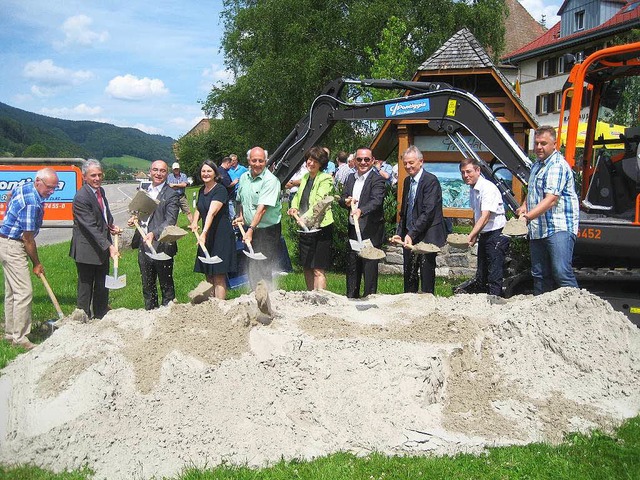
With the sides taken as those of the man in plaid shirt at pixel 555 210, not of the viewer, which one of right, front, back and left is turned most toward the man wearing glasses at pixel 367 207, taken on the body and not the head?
right

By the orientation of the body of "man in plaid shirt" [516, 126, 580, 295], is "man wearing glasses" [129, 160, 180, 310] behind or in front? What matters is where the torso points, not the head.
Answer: in front

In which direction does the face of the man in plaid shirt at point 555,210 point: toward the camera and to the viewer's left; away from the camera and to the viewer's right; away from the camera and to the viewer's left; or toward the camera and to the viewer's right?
toward the camera and to the viewer's left

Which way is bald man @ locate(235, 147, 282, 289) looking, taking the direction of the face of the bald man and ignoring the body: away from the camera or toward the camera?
toward the camera

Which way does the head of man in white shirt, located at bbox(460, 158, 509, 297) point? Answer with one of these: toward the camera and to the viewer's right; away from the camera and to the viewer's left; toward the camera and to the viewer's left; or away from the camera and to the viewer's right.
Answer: toward the camera and to the viewer's left

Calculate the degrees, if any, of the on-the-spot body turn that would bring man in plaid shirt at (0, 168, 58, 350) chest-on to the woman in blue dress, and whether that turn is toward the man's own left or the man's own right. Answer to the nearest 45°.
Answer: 0° — they already face them

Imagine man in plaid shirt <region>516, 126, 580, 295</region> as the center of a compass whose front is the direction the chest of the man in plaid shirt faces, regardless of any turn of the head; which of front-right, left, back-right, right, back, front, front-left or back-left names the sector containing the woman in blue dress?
front-right

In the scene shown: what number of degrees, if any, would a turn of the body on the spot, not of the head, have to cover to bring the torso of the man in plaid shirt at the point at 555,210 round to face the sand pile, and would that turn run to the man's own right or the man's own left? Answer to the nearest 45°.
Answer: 0° — they already face it

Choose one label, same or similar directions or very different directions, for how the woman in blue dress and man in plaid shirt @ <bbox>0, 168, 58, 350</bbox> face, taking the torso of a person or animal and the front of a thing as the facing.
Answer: very different directions

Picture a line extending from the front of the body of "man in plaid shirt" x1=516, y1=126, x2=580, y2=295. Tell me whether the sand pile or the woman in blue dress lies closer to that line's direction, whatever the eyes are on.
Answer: the sand pile

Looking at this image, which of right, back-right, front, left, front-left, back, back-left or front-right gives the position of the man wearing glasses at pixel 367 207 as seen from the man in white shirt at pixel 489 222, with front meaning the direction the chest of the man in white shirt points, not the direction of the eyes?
front-right

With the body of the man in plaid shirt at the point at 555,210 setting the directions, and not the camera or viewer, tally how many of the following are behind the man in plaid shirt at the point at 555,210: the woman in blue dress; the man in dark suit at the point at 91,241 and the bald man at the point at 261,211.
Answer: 0

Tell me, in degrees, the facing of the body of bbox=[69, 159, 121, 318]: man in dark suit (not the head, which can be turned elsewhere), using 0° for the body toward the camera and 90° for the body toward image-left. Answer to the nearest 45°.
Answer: approximately 315°

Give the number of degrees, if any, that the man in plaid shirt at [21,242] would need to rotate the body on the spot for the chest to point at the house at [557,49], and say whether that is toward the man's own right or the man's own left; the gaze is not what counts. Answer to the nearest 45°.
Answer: approximately 45° to the man's own left

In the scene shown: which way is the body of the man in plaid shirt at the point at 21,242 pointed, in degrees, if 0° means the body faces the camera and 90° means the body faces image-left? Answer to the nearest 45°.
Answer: approximately 270°

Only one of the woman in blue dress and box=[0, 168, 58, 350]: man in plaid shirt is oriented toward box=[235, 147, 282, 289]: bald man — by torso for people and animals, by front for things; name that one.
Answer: the man in plaid shirt

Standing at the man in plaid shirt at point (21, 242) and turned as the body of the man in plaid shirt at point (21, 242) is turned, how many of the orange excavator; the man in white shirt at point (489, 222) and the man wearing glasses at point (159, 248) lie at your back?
0

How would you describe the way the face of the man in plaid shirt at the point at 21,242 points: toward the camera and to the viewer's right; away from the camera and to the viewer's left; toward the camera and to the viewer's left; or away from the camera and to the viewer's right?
toward the camera and to the viewer's right

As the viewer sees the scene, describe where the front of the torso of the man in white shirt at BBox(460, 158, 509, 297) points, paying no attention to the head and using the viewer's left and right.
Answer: facing the viewer and to the left of the viewer
